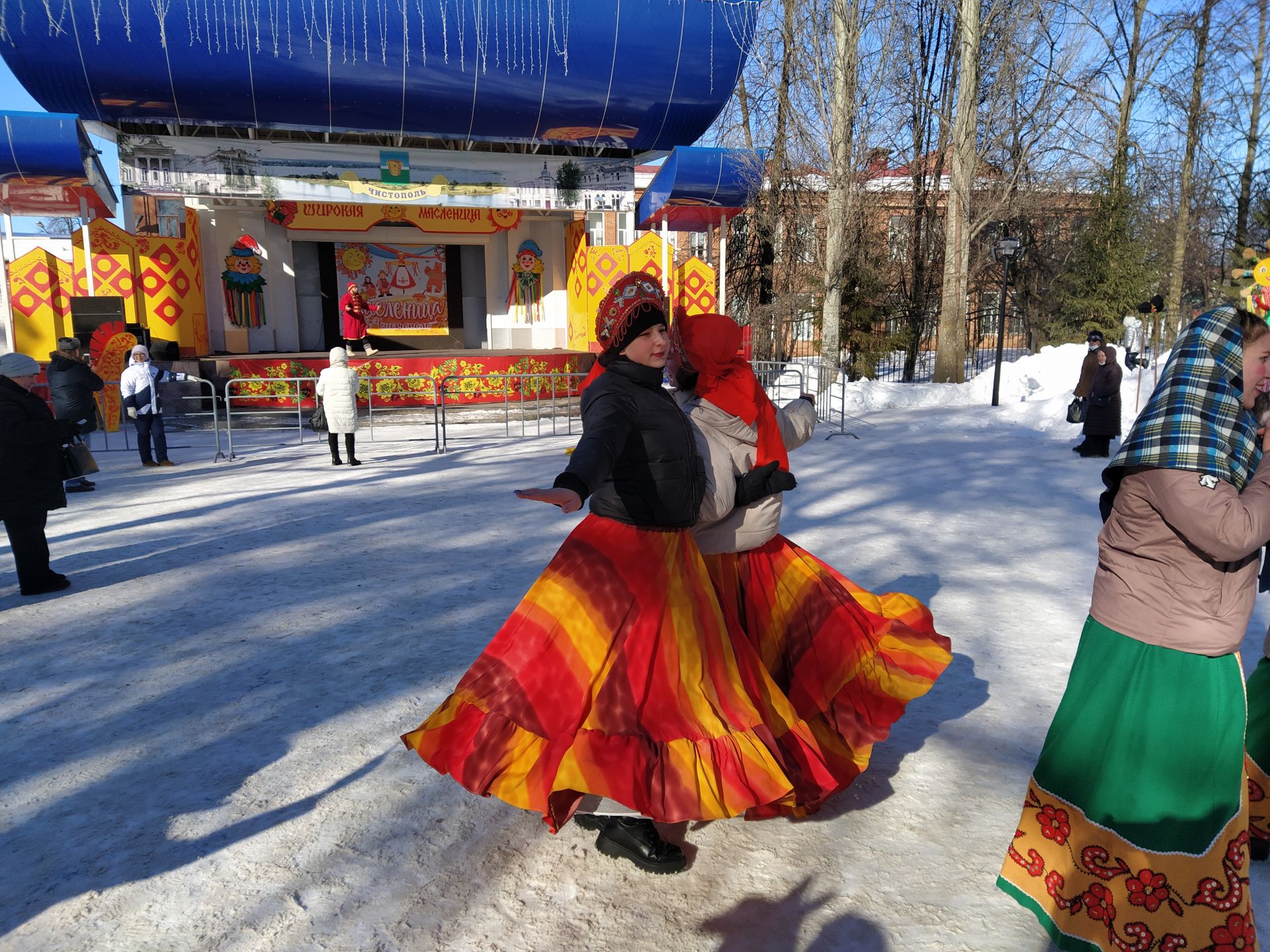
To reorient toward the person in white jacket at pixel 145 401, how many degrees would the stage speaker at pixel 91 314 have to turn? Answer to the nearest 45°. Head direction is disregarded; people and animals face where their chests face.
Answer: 0° — it already faces them

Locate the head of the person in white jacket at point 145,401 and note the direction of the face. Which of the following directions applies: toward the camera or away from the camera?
toward the camera

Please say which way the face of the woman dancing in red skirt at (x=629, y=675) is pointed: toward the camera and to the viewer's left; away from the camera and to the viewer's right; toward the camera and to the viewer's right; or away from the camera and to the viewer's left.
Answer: toward the camera and to the viewer's right

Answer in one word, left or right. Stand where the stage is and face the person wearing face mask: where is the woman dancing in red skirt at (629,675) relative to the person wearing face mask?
right

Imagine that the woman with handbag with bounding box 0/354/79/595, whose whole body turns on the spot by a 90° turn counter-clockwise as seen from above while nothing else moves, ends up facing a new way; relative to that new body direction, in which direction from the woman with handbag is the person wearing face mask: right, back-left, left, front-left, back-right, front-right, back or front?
right

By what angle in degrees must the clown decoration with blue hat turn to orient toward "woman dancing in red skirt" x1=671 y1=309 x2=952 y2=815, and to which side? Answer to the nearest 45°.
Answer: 0° — it already faces them

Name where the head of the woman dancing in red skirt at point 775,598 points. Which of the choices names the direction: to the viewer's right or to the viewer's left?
to the viewer's left

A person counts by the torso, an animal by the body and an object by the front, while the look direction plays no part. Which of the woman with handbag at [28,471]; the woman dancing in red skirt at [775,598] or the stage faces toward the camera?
the stage

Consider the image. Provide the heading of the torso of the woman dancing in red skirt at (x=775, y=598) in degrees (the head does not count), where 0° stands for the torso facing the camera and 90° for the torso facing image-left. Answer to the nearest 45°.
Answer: approximately 135°

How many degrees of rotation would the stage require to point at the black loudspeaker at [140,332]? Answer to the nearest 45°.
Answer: approximately 90° to its right

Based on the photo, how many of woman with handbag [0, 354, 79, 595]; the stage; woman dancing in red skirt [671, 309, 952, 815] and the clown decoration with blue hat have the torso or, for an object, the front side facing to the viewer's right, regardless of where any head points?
1

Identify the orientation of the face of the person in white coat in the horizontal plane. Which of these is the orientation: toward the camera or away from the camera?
away from the camera

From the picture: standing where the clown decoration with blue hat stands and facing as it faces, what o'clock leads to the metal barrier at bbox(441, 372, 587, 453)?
The metal barrier is roughly at 12 o'clock from the clown decoration with blue hat.

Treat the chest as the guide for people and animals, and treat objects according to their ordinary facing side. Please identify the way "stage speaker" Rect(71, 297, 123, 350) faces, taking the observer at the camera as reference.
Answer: facing the viewer

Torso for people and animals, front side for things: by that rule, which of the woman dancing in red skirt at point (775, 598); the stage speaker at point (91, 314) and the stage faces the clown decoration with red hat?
the woman dancing in red skirt

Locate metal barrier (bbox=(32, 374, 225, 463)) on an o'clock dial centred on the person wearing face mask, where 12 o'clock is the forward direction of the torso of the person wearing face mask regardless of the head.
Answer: The metal barrier is roughly at 1 o'clock from the person wearing face mask.

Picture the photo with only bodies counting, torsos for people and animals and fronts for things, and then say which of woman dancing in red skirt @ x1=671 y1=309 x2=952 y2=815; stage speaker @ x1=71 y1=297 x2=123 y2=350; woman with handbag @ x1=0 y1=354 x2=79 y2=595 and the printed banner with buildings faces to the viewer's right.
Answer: the woman with handbag

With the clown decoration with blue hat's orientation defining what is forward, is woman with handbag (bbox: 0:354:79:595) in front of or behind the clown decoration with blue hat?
in front

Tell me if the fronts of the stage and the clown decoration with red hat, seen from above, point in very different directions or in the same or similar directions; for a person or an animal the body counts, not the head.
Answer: same or similar directions
